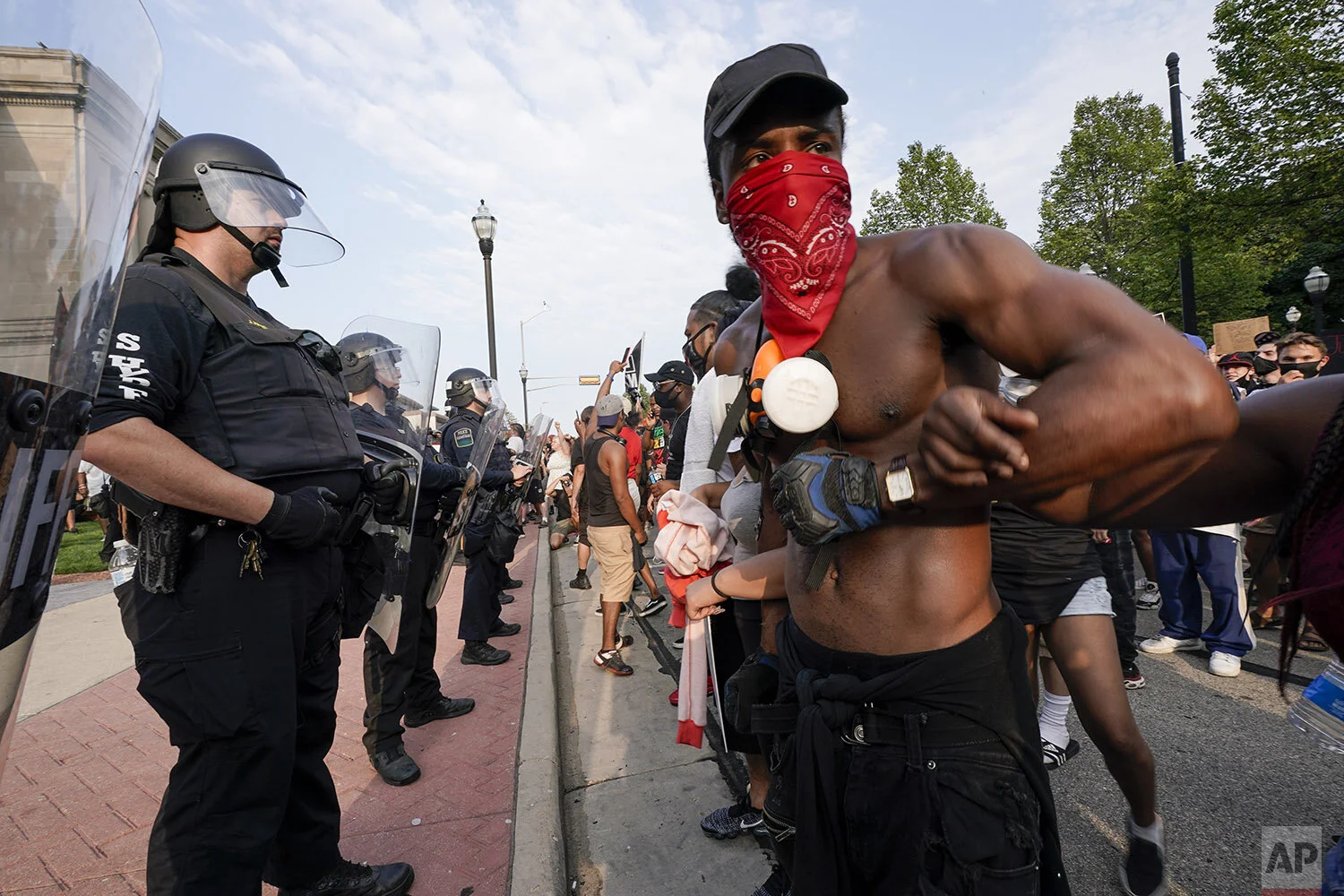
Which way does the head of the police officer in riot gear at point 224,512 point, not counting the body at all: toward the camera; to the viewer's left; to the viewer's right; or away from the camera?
to the viewer's right

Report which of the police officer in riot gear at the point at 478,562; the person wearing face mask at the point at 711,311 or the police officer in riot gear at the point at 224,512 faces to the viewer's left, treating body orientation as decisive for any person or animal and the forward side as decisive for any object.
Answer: the person wearing face mask

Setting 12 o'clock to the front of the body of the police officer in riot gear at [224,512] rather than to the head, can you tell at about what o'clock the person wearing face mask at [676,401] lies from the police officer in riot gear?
The person wearing face mask is roughly at 11 o'clock from the police officer in riot gear.

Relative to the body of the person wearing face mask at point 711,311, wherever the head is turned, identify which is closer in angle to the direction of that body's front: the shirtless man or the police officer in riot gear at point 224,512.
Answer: the police officer in riot gear

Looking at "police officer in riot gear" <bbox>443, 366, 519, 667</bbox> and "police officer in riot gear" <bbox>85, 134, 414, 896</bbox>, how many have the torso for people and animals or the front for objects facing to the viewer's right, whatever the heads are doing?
2

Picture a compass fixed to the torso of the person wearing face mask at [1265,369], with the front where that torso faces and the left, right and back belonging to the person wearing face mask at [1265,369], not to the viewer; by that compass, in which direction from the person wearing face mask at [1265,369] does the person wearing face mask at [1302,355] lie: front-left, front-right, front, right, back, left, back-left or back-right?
front-left

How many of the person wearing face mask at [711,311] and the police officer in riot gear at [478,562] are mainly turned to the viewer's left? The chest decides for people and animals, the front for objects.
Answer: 1

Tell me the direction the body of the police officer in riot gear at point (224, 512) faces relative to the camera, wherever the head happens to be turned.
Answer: to the viewer's right

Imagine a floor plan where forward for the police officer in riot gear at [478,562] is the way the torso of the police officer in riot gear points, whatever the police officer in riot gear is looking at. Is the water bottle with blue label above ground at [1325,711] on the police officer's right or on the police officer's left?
on the police officer's right

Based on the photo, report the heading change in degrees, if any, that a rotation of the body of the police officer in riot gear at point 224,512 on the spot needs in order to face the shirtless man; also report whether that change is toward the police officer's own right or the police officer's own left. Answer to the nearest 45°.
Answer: approximately 45° to the police officer's own right

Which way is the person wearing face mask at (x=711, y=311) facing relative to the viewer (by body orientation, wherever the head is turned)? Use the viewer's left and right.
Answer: facing to the left of the viewer

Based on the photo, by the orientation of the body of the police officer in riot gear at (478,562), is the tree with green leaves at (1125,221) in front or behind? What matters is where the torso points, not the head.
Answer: in front

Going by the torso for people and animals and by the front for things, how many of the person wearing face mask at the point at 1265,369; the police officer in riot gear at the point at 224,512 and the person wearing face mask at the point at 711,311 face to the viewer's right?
1

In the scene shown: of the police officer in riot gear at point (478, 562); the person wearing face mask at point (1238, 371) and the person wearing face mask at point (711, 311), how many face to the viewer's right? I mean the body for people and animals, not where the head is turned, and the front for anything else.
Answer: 1
